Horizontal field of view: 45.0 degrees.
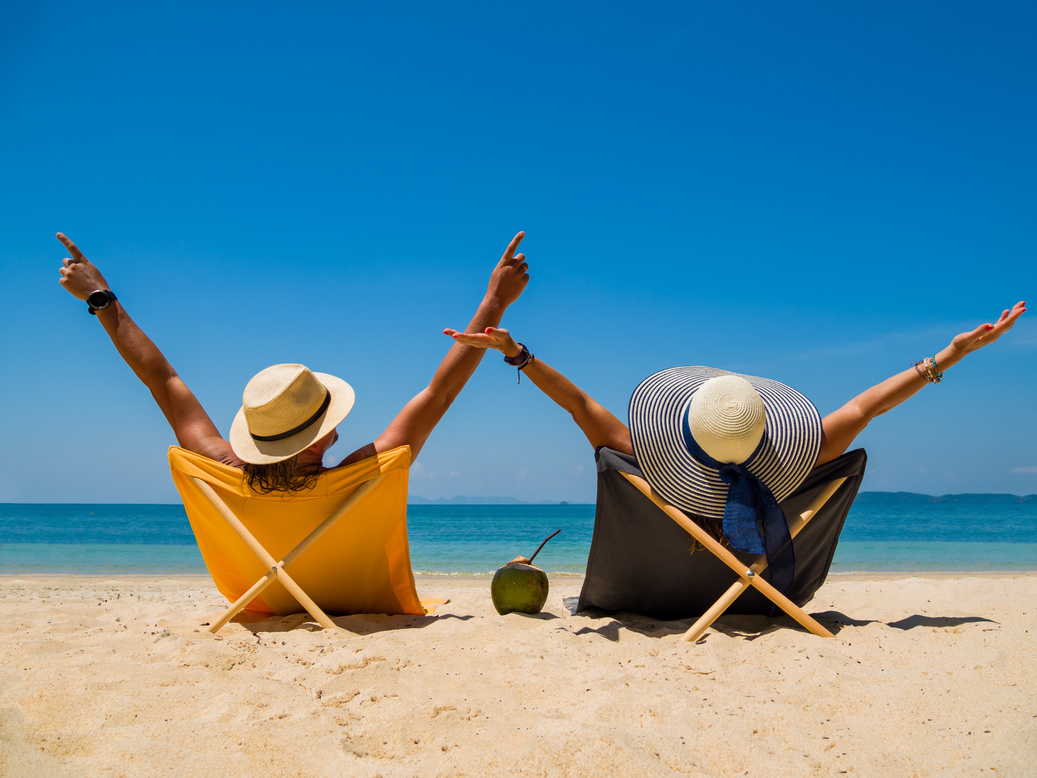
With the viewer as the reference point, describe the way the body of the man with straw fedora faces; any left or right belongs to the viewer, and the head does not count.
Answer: facing away from the viewer

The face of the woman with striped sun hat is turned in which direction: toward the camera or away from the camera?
away from the camera

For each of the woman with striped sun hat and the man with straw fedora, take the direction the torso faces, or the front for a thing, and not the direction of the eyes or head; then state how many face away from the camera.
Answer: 2

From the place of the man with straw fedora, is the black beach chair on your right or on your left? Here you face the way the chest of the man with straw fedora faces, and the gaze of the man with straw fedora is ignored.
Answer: on your right

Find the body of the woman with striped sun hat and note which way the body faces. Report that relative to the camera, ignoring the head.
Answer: away from the camera

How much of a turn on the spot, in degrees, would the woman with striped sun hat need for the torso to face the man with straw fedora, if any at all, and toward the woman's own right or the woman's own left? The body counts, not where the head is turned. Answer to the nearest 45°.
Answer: approximately 90° to the woman's own left

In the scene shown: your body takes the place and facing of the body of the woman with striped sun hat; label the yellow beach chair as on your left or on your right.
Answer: on your left
